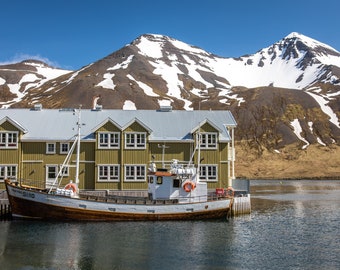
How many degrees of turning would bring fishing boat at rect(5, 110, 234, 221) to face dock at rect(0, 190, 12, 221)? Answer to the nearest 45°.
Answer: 0° — it already faces it

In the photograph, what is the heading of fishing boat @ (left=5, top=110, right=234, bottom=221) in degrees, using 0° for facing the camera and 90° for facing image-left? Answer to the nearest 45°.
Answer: approximately 90°
